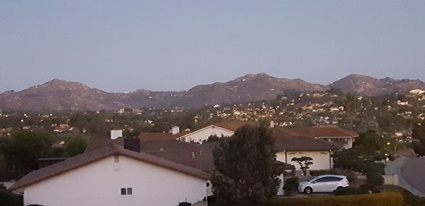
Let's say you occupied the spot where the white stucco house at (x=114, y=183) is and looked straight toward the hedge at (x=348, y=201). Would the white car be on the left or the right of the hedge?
left

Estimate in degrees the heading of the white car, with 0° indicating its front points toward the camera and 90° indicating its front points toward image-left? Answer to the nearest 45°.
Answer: approximately 90°

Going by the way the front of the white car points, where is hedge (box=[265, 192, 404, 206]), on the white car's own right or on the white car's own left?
on the white car's own left

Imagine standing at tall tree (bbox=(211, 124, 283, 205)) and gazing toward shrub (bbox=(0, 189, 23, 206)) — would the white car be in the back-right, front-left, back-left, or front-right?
back-right

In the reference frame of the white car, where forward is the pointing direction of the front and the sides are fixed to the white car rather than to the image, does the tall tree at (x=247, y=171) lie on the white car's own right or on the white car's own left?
on the white car's own left
